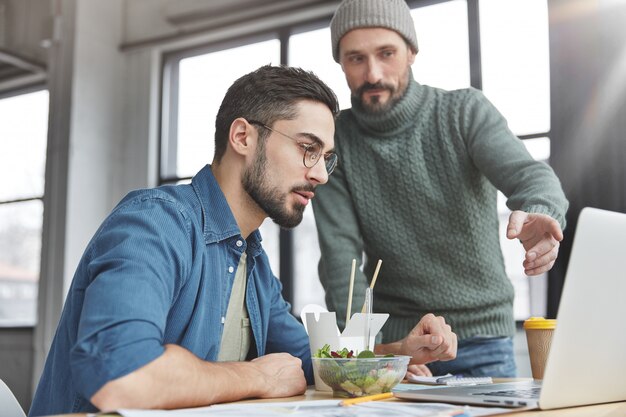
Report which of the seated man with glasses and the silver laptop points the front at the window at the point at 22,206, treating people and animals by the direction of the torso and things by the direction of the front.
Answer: the silver laptop

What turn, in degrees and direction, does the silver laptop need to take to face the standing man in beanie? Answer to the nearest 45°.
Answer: approximately 45° to its right

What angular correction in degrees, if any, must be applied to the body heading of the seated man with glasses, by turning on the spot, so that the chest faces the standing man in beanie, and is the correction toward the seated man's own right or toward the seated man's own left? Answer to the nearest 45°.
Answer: approximately 90° to the seated man's own left

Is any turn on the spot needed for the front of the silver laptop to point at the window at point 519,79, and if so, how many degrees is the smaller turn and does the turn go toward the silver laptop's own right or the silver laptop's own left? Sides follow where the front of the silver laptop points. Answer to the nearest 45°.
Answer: approximately 45° to the silver laptop's own right

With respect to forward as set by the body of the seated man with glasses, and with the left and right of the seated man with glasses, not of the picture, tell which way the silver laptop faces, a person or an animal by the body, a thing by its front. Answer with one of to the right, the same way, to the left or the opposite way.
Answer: the opposite way

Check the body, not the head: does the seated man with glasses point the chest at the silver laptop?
yes

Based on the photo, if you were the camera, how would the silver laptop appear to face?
facing away from the viewer and to the left of the viewer
